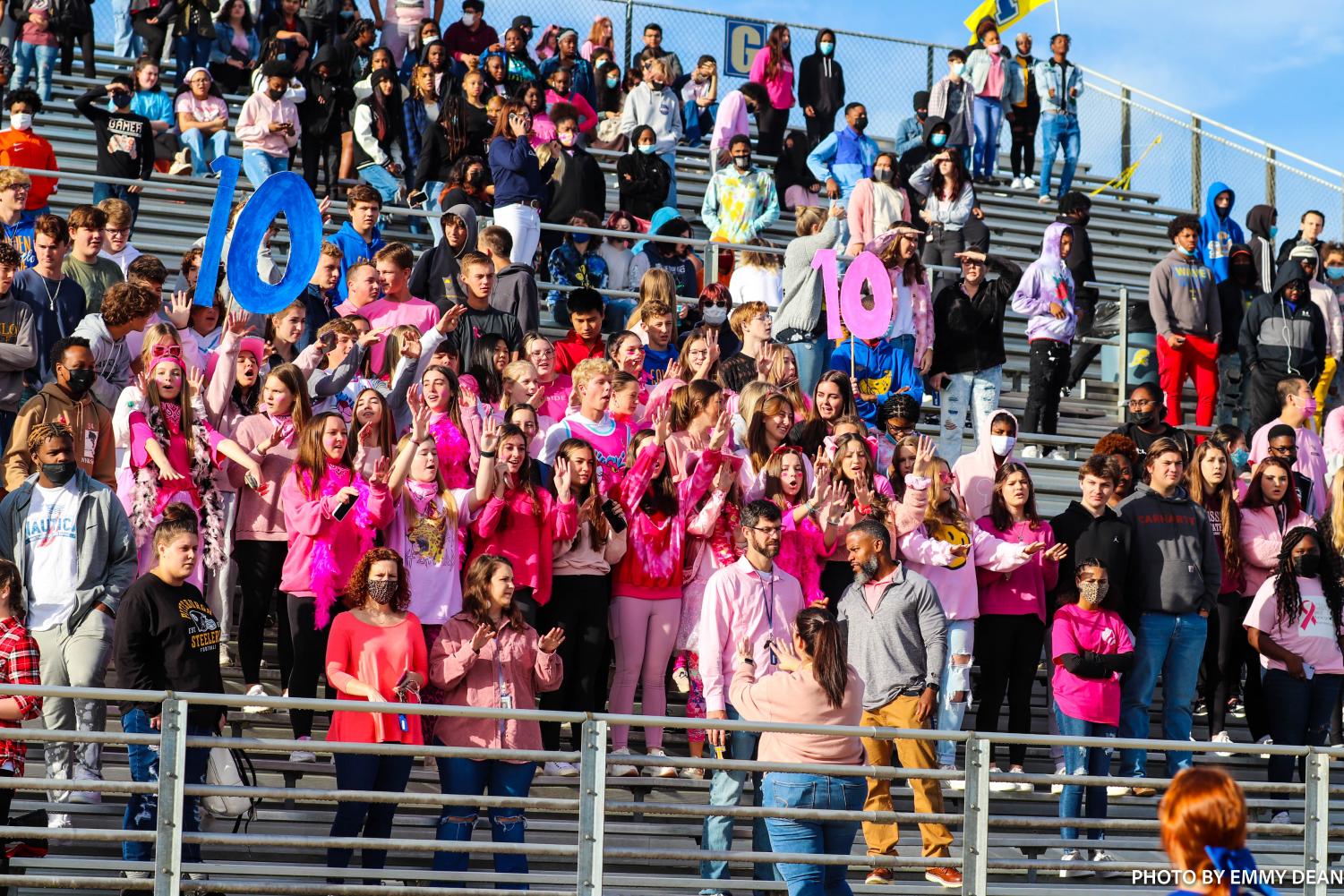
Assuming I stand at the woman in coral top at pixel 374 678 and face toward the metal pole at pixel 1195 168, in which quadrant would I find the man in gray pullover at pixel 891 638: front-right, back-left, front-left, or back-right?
front-right

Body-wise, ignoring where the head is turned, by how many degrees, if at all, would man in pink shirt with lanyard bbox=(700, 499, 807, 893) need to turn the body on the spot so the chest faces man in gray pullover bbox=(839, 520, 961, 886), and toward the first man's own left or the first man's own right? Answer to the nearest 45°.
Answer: approximately 45° to the first man's own left

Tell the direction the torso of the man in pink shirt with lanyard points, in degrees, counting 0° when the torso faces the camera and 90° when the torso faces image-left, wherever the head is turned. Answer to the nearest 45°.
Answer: approximately 315°

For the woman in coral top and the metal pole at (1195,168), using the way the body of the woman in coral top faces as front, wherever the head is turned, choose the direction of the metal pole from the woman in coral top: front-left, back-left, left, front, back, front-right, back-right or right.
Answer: back-left

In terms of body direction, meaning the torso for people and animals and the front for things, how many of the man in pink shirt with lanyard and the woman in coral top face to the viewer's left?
0

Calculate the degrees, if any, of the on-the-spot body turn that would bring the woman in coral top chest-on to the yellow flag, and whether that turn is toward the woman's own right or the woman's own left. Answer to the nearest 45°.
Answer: approximately 135° to the woman's own left

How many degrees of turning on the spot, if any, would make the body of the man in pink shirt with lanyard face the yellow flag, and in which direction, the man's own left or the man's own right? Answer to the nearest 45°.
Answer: approximately 135° to the man's own left

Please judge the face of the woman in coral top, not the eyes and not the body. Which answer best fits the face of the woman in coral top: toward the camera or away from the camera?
toward the camera

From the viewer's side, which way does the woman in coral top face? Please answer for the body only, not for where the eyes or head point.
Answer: toward the camera

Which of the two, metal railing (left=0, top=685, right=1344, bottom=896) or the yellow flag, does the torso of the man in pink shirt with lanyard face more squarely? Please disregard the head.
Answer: the metal railing
